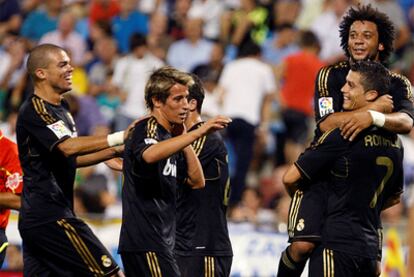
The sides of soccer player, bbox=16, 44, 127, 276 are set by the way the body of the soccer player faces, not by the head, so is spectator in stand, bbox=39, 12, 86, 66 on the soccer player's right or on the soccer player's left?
on the soccer player's left

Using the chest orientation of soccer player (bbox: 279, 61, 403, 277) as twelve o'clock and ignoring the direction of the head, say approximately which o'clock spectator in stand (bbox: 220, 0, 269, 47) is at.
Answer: The spectator in stand is roughly at 1 o'clock from the soccer player.

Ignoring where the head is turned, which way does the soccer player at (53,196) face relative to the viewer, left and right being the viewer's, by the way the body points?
facing to the right of the viewer

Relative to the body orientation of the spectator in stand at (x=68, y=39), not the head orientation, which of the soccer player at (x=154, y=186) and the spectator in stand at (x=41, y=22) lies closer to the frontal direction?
the soccer player

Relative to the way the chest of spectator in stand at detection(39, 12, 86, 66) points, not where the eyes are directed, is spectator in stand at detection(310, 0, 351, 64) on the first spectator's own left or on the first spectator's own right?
on the first spectator's own left

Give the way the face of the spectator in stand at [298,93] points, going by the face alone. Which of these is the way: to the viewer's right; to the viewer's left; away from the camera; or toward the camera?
away from the camera
